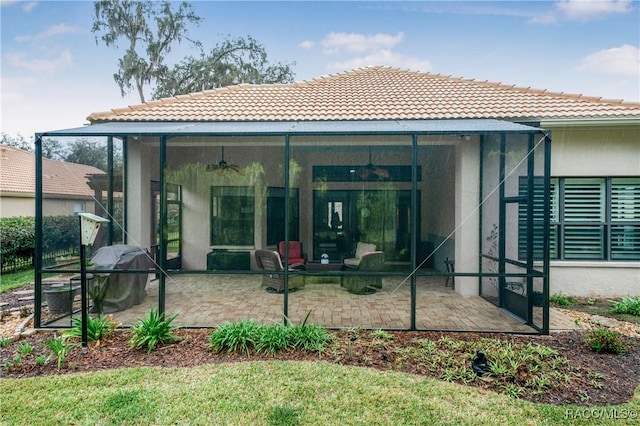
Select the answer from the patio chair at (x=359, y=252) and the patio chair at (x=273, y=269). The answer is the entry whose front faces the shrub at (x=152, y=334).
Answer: the patio chair at (x=359, y=252)

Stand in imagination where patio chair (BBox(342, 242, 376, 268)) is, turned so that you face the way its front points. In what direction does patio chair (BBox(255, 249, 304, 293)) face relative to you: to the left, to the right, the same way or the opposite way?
the opposite way

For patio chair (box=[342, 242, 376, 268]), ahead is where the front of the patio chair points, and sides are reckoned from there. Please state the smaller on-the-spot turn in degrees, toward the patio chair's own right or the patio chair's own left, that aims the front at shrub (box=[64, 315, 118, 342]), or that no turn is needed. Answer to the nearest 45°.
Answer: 0° — it already faces it

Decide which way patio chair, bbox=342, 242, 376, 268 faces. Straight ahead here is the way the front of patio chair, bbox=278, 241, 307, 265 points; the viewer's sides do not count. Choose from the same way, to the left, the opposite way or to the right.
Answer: to the right

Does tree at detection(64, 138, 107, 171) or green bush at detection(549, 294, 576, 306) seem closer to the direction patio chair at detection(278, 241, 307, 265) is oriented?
the green bush

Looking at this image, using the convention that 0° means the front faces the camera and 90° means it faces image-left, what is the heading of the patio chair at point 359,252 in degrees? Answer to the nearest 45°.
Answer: approximately 45°

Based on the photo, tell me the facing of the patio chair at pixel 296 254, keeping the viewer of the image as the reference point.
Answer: facing the viewer and to the right of the viewer

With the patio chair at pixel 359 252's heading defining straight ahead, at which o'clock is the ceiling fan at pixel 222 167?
The ceiling fan is roughly at 2 o'clock from the patio chair.

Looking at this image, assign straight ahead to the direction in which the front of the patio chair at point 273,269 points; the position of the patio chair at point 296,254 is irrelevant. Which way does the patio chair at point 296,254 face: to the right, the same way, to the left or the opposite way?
to the right

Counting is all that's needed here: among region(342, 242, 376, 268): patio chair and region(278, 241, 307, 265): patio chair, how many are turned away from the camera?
0

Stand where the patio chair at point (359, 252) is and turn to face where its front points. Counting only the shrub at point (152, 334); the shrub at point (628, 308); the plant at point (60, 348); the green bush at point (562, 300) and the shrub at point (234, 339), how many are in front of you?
3

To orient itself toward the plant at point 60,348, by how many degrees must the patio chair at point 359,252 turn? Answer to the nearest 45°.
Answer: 0° — it already faces it

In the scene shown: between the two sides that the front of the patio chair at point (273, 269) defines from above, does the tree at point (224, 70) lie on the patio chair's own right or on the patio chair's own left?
on the patio chair's own left

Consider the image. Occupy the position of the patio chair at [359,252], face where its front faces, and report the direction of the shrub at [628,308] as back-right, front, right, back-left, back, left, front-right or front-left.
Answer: back-left

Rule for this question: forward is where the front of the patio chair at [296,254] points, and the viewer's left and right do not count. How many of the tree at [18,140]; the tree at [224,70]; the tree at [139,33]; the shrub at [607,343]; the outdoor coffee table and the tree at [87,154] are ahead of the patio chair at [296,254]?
2

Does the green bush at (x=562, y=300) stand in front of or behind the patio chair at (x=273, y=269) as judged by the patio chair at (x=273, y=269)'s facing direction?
in front

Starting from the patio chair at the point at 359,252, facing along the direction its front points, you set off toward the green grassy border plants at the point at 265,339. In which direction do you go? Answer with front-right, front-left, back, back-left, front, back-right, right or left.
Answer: front
